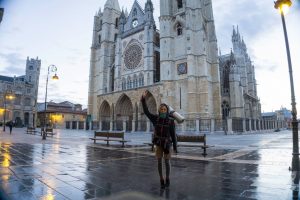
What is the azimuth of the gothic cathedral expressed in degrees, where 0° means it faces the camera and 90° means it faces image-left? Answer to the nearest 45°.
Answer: approximately 45°
